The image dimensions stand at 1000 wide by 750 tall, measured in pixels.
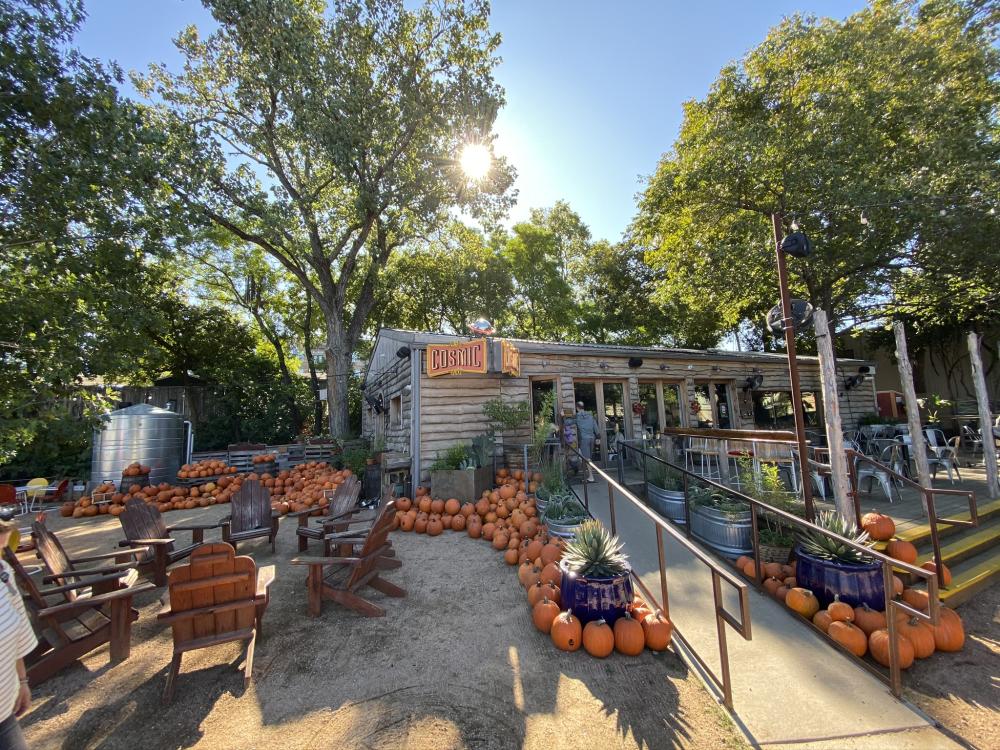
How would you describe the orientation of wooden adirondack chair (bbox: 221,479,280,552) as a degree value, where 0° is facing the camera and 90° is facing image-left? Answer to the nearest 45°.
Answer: approximately 0°

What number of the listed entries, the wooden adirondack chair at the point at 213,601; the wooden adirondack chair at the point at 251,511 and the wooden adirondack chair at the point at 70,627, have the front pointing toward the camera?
1

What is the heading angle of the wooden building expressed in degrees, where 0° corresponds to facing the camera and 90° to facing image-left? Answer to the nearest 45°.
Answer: approximately 315°

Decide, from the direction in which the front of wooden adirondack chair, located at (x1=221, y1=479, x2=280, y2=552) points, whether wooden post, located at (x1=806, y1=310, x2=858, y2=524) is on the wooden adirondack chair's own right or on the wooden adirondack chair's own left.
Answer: on the wooden adirondack chair's own left

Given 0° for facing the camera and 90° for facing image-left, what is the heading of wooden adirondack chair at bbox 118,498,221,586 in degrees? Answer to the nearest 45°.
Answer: approximately 315°

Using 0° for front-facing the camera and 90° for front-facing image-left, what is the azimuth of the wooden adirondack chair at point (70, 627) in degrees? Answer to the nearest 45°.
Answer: approximately 225°

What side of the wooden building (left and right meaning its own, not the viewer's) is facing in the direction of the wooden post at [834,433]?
front

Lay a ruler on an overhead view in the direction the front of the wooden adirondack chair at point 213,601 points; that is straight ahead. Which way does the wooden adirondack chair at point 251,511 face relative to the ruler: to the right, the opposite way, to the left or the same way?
the opposite way

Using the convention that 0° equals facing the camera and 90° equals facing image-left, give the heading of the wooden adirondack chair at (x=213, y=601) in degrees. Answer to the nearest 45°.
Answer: approximately 180°
